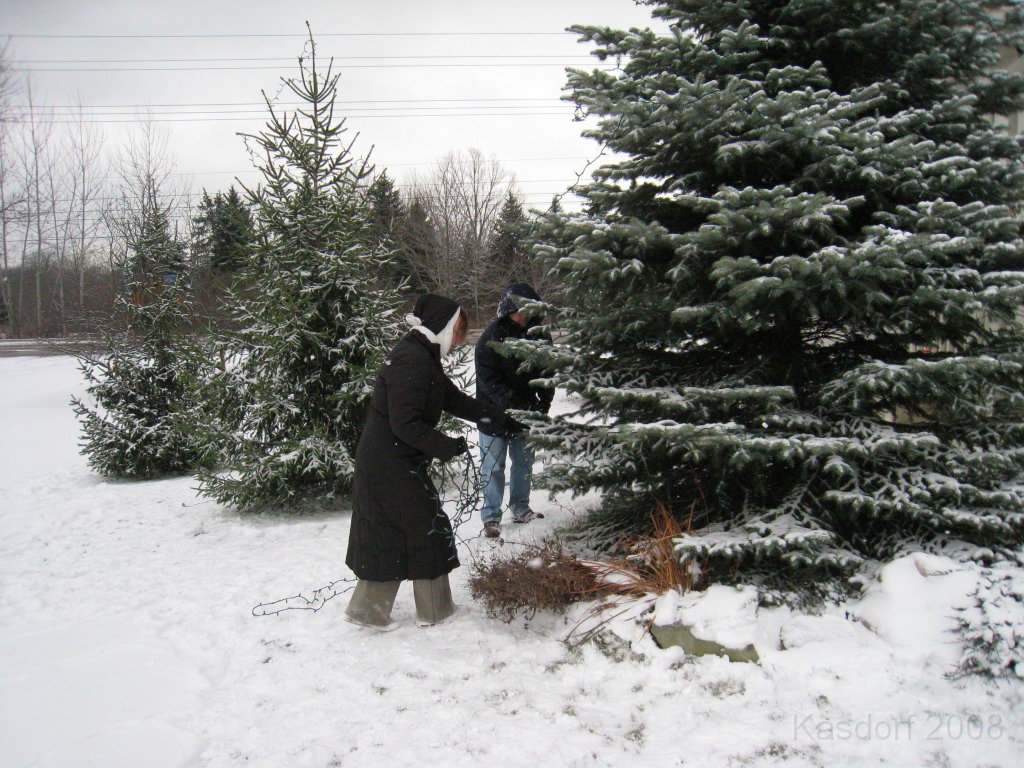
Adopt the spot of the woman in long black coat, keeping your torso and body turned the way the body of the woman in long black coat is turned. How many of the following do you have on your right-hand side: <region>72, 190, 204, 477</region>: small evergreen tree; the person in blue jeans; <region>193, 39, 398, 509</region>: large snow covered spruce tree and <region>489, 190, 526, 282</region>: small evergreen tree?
0

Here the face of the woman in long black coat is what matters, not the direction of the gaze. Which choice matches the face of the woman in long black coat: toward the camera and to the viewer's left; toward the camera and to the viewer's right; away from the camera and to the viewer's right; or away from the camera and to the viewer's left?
away from the camera and to the viewer's right

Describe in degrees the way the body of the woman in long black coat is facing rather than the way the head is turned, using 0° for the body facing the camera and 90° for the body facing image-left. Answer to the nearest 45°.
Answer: approximately 270°

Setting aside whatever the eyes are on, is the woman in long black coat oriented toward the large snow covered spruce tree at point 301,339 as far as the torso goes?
no

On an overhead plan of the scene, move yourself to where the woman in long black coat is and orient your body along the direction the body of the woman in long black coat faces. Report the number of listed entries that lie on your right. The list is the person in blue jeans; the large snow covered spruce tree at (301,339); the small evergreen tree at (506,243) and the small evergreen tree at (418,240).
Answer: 0

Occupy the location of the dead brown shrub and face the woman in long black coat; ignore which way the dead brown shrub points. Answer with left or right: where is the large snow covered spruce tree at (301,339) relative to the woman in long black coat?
right

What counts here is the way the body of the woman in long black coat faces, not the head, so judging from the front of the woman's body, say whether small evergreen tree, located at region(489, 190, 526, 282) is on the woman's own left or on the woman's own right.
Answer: on the woman's own left

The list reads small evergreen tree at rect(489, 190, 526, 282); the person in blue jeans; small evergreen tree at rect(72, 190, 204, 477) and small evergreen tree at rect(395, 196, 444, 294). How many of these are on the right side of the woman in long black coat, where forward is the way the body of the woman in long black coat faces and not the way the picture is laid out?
0

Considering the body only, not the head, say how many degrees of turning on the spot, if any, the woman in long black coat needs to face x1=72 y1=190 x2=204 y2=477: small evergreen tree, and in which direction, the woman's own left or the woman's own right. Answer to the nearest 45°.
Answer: approximately 135° to the woman's own left

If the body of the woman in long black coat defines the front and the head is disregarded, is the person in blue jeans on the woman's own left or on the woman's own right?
on the woman's own left

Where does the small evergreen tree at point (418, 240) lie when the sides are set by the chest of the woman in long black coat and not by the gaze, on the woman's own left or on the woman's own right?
on the woman's own left

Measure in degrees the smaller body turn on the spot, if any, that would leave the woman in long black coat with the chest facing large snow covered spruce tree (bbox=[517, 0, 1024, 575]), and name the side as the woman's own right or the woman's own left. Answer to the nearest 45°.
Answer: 0° — they already face it

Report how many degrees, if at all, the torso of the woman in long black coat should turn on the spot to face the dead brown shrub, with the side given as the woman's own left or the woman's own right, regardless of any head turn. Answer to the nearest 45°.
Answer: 0° — they already face it
